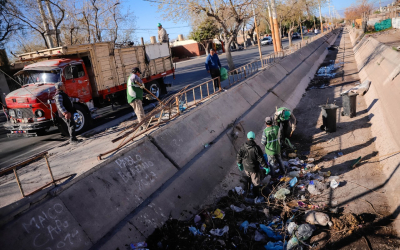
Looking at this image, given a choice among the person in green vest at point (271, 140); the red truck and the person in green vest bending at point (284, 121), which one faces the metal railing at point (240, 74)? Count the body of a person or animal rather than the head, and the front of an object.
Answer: the person in green vest at point (271, 140)

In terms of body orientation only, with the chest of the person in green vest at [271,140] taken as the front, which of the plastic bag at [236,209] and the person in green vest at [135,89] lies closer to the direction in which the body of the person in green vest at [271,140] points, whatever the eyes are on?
the person in green vest at [135,89]

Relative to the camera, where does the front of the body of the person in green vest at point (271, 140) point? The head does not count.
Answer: away from the camera

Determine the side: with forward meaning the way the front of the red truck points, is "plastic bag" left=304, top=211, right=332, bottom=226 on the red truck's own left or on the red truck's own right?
on the red truck's own left

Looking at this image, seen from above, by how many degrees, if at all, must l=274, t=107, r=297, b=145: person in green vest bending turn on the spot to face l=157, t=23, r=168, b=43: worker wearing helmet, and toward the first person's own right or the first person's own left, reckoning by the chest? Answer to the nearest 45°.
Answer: approximately 180°

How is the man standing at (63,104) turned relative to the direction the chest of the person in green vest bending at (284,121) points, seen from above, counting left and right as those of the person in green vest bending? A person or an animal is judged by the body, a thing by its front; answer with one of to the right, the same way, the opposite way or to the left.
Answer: to the left

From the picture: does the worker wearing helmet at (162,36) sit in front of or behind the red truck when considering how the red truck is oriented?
behind
